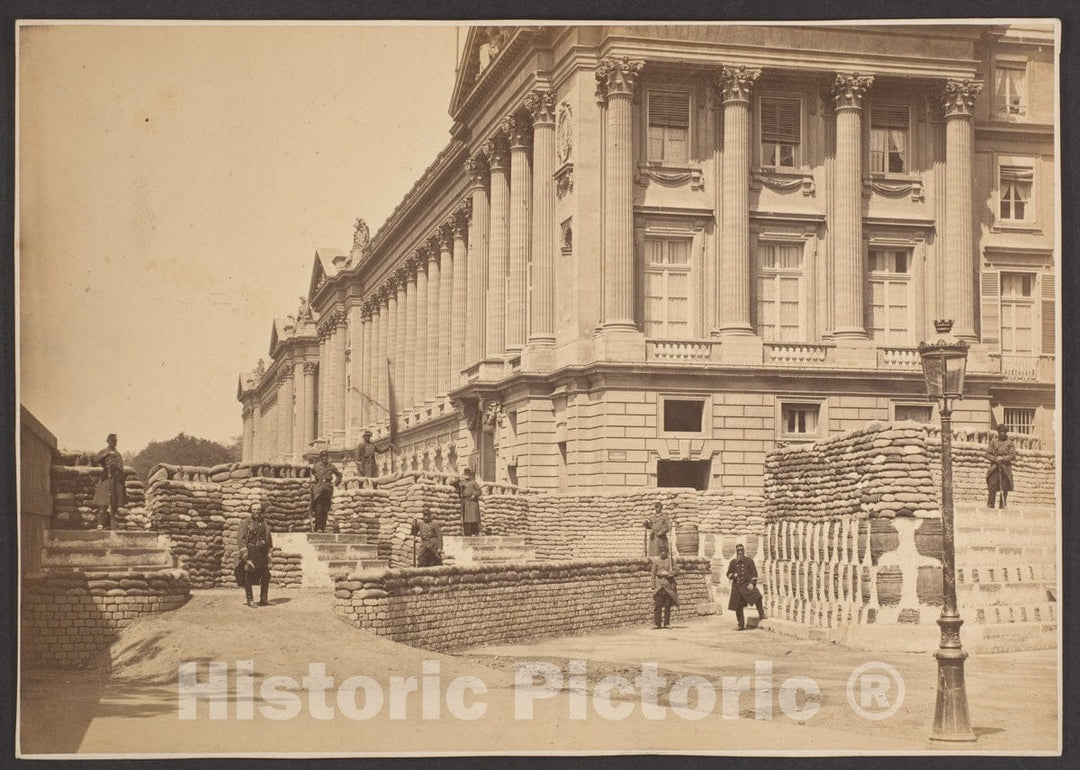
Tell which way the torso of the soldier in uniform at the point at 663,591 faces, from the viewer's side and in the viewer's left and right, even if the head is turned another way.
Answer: facing the viewer

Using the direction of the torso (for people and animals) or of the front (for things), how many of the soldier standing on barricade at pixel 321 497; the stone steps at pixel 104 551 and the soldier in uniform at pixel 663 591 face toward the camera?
3

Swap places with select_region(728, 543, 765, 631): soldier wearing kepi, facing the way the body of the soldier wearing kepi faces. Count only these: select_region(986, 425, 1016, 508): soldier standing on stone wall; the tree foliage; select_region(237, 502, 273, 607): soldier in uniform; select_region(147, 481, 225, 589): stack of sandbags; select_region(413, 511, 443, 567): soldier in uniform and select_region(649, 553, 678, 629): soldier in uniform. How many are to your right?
5

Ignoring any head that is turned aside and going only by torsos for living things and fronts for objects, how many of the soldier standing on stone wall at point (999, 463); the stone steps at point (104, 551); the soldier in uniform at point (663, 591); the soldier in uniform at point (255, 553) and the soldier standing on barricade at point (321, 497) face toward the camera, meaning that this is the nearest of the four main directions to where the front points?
5

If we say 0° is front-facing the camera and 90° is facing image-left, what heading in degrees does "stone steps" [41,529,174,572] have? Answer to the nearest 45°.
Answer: approximately 0°

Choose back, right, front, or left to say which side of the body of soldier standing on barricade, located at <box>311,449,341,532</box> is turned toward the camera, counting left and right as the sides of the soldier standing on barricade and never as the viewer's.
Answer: front

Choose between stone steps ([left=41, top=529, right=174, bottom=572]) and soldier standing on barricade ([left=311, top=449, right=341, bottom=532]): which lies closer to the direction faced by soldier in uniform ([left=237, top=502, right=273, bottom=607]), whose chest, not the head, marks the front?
the stone steps

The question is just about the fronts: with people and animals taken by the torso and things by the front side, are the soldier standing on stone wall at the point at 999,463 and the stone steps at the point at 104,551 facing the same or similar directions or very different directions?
same or similar directions

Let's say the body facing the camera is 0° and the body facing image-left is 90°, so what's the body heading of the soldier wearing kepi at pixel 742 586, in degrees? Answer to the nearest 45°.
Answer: approximately 0°

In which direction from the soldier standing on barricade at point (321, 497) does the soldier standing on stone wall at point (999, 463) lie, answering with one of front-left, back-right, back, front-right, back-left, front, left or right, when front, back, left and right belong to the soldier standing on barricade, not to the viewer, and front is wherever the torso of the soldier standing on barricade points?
front-left

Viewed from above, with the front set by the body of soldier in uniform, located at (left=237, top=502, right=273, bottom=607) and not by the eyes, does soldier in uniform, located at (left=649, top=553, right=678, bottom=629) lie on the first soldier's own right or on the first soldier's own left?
on the first soldier's own left

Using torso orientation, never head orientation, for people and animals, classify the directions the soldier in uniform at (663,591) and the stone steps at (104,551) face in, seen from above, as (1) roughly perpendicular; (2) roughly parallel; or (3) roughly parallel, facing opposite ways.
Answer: roughly parallel

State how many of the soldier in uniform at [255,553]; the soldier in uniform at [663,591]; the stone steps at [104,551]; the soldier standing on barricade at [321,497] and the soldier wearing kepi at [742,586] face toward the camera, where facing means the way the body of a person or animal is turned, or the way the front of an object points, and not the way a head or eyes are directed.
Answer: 5
